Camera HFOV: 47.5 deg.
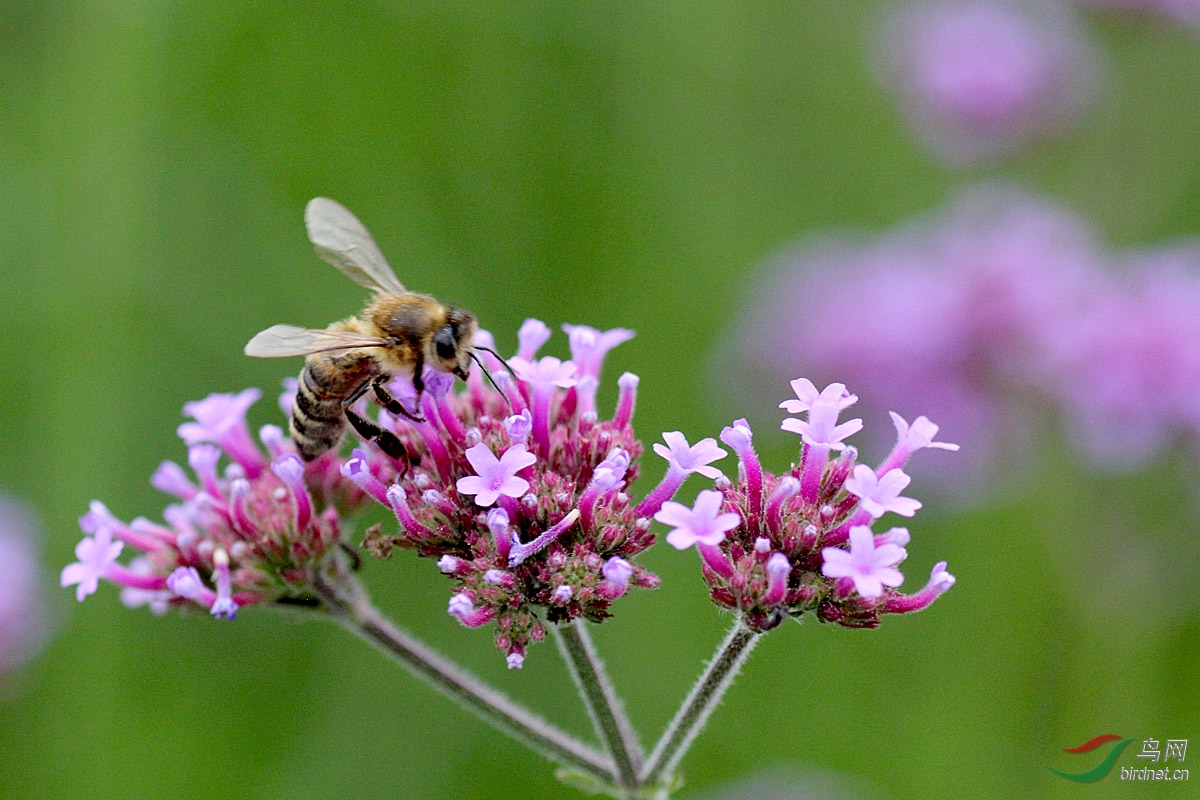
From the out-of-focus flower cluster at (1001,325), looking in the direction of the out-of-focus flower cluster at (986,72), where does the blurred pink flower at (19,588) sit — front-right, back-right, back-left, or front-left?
back-left

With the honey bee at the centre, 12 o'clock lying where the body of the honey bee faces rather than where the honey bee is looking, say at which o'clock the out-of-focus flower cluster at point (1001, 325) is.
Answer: The out-of-focus flower cluster is roughly at 11 o'clock from the honey bee.

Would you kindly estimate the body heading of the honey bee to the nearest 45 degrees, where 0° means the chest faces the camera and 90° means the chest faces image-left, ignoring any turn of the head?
approximately 270°

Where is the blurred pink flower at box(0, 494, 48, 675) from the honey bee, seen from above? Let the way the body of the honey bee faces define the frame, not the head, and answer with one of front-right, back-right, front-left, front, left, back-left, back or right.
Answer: back-left

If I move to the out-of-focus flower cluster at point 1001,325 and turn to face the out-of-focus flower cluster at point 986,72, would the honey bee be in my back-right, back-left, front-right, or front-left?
back-left

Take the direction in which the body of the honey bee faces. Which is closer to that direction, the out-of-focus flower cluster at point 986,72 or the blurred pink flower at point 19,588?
the out-of-focus flower cluster

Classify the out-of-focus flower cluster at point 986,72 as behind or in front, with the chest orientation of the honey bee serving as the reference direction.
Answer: in front
